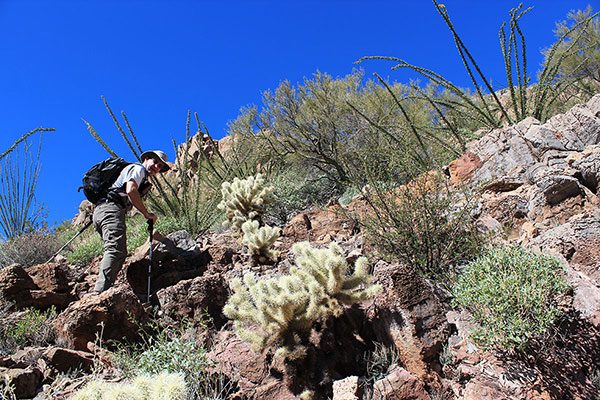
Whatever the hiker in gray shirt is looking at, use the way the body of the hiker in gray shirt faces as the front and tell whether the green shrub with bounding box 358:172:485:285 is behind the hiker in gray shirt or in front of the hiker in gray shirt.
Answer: in front

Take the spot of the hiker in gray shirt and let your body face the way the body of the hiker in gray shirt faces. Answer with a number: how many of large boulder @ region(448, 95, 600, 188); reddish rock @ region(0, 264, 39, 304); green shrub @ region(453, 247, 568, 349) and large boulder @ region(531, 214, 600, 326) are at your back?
1

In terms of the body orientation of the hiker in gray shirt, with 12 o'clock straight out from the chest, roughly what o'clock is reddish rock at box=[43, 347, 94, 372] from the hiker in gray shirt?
The reddish rock is roughly at 4 o'clock from the hiker in gray shirt.

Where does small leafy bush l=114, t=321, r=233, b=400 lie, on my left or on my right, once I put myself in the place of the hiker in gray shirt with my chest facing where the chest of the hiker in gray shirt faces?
on my right

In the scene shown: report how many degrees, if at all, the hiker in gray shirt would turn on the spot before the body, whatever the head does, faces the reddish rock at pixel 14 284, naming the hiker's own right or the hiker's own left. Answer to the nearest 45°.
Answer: approximately 180°

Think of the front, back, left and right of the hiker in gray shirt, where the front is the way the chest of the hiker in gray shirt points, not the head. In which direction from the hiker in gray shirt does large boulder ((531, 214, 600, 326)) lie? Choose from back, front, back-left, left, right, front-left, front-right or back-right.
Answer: front-right

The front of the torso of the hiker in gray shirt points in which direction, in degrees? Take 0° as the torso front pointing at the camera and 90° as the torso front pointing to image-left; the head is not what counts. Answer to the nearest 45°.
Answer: approximately 270°

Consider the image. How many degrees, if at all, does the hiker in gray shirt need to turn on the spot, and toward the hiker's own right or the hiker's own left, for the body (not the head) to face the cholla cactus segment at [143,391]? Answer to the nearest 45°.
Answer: approximately 90° to the hiker's own right

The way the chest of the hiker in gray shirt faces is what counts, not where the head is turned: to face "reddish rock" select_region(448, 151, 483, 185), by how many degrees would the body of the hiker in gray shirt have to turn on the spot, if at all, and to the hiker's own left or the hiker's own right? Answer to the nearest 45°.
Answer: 0° — they already face it
